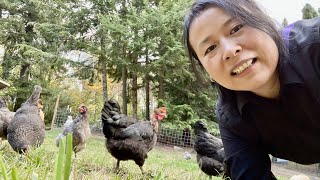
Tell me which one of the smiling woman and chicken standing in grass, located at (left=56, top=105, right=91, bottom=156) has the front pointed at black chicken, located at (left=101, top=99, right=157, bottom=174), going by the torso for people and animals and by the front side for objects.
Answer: the chicken standing in grass

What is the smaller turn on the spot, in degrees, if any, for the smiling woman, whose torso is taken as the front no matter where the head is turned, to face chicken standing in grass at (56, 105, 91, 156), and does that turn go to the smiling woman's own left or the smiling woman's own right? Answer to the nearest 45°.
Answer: approximately 135° to the smiling woman's own right

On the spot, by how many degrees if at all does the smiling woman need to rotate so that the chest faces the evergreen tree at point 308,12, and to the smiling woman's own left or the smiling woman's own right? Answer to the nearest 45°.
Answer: approximately 180°

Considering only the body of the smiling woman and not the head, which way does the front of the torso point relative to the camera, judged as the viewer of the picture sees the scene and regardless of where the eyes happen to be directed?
toward the camera

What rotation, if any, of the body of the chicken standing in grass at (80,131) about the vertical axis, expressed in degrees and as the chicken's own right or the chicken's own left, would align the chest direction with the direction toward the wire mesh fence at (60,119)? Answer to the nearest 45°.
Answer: approximately 135° to the chicken's own left
